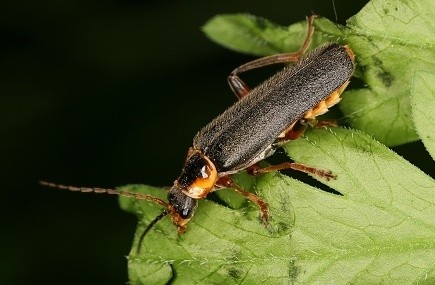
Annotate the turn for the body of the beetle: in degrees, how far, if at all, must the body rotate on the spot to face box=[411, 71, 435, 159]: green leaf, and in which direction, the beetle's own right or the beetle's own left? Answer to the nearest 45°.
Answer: approximately 90° to the beetle's own left

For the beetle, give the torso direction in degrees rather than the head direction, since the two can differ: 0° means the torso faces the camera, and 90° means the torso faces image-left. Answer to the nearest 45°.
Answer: approximately 45°
